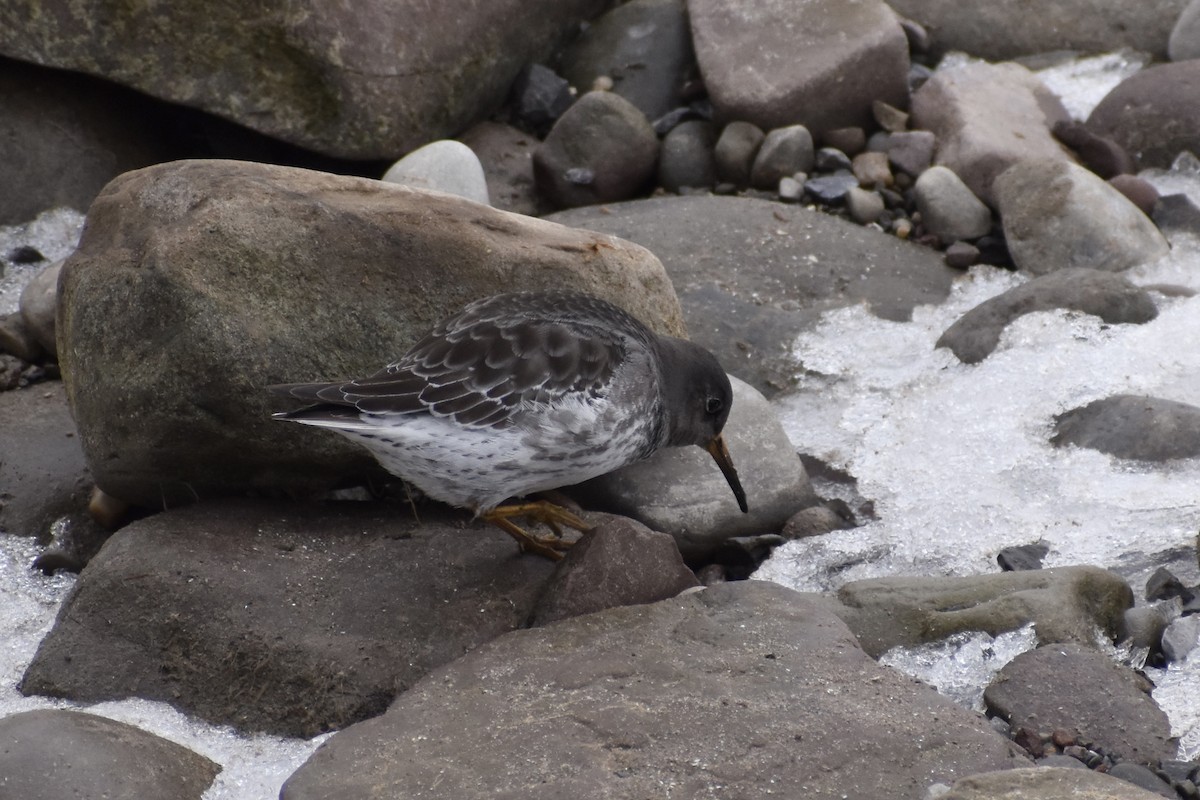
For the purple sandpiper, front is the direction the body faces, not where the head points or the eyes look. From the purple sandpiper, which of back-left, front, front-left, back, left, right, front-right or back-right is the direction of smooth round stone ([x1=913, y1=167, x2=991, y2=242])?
front-left

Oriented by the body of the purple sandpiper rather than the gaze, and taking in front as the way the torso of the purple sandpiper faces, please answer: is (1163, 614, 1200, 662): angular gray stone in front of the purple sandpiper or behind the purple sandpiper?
in front

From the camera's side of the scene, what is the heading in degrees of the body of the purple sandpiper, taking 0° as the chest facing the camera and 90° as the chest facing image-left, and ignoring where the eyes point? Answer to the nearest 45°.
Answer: approximately 270°

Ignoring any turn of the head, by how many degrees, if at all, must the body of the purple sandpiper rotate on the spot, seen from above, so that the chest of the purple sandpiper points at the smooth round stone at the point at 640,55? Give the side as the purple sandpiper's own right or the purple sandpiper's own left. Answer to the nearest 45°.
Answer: approximately 90° to the purple sandpiper's own left

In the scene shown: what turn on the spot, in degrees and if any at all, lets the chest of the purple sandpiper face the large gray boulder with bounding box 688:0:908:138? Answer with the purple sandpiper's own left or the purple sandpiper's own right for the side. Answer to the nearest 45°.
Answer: approximately 45° to the purple sandpiper's own left

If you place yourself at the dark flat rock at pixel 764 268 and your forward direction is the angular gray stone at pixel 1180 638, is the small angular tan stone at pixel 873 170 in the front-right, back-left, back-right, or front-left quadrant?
back-left

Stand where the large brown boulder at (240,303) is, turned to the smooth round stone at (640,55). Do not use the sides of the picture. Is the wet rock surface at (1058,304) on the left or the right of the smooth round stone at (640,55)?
right

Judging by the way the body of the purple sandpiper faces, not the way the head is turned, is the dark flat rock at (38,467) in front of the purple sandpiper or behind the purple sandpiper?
behind

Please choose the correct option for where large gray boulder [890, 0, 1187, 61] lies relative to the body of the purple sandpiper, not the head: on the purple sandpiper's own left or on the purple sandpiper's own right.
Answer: on the purple sandpiper's own left

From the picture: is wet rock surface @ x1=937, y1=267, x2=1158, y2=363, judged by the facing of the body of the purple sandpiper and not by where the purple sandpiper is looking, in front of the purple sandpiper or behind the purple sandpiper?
in front

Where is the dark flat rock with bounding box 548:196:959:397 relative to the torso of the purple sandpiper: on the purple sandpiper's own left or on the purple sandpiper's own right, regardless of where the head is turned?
on the purple sandpiper's own left

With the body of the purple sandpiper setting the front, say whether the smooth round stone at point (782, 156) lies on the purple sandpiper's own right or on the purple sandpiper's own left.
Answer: on the purple sandpiper's own left

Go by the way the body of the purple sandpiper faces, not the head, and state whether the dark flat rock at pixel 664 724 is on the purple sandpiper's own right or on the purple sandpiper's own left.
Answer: on the purple sandpiper's own right
